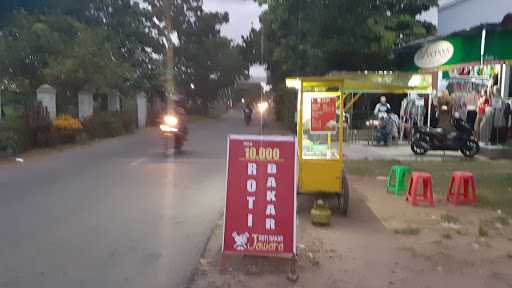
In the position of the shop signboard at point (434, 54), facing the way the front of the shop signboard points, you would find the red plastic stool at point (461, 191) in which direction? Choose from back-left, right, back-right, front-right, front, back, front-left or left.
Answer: front-left

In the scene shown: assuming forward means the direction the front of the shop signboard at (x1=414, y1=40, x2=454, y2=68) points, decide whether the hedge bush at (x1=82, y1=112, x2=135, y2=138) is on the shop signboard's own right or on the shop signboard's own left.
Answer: on the shop signboard's own right

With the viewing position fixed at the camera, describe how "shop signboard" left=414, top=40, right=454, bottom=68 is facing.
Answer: facing the viewer and to the left of the viewer

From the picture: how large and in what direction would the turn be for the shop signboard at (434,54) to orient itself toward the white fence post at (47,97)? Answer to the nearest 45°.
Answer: approximately 45° to its right

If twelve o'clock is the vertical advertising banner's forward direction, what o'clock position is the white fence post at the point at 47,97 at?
The white fence post is roughly at 5 o'clock from the vertical advertising banner.

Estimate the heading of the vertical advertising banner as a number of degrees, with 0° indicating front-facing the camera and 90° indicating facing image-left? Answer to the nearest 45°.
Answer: approximately 0°

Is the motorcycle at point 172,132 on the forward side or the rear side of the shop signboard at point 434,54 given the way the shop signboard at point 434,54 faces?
on the forward side
